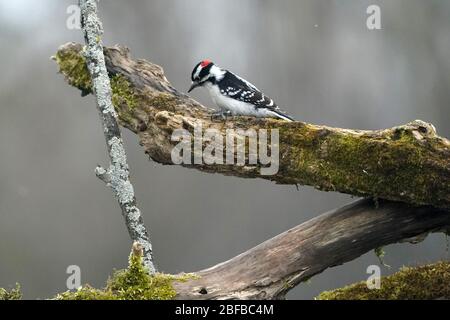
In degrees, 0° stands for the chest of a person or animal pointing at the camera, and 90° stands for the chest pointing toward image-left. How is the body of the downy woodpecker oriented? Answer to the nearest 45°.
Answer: approximately 90°

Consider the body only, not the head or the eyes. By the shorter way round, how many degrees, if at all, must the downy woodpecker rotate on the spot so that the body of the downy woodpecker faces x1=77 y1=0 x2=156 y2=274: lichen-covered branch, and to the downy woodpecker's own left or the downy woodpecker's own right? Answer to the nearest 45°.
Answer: approximately 45° to the downy woodpecker's own left
